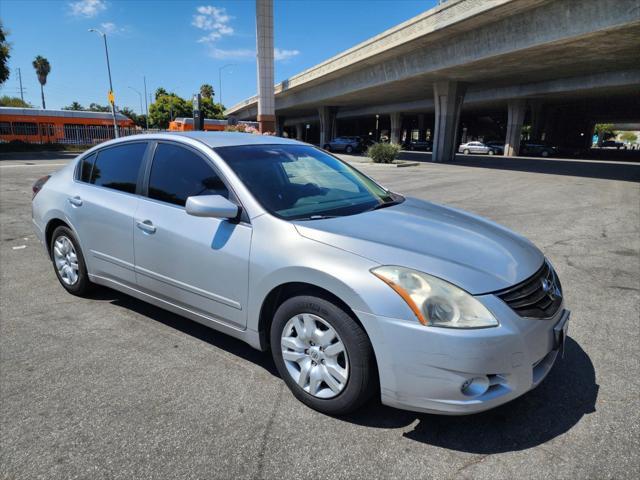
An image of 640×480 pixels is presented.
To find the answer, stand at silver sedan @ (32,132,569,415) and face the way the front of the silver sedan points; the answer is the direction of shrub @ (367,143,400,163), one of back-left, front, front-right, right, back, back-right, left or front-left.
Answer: back-left

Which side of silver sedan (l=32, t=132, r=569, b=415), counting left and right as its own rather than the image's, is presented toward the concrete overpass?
left
